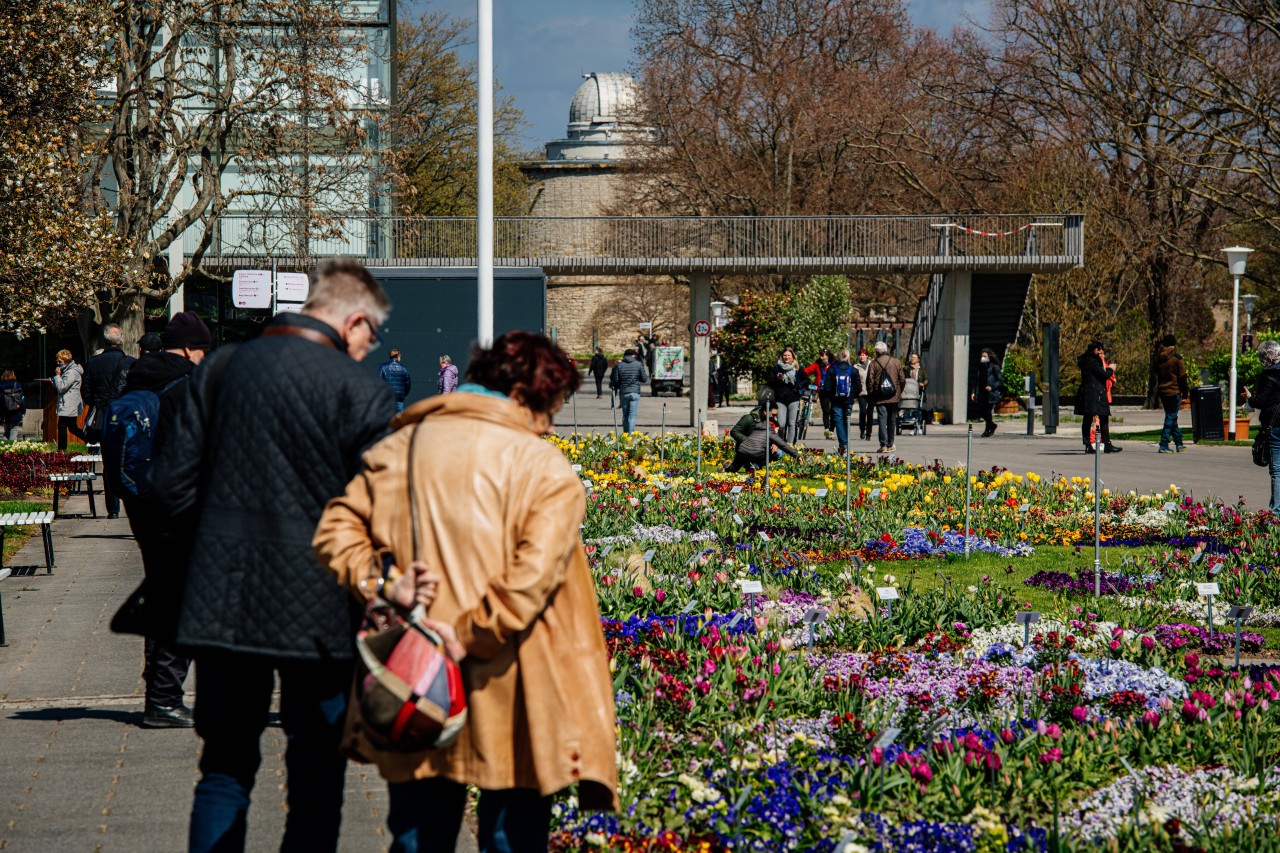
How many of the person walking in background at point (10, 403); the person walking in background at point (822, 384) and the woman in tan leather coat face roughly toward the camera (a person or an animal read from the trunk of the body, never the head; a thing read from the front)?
1

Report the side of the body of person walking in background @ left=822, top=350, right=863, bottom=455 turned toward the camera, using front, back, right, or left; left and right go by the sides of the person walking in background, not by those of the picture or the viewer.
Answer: back

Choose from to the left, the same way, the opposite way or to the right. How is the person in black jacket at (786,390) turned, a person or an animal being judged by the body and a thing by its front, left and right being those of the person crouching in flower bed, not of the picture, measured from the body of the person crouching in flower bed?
to the right

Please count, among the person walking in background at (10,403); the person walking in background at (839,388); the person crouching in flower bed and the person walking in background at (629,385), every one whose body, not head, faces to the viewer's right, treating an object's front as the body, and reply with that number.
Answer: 1

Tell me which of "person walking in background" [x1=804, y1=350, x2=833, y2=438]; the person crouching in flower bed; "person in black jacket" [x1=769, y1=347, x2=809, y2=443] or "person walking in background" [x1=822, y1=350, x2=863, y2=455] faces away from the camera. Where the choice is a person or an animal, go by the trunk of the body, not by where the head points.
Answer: "person walking in background" [x1=822, y1=350, x2=863, y2=455]

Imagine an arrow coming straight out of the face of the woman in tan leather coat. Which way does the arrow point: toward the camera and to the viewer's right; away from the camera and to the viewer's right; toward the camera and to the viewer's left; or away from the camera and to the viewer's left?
away from the camera and to the viewer's right

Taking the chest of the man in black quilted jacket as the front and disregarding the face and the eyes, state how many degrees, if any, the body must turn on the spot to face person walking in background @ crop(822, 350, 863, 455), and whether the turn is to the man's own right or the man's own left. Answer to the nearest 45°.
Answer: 0° — they already face them

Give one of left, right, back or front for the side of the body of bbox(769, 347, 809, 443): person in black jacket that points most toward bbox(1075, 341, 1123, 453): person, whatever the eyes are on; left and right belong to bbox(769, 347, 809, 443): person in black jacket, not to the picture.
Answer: left

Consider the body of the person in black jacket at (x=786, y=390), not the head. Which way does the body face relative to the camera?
toward the camera

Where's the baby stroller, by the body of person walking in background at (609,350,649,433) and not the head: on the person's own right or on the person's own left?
on the person's own right

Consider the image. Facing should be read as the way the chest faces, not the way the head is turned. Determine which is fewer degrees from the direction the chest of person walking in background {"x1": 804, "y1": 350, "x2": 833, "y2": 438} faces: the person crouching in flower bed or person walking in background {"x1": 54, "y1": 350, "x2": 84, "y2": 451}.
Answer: the person crouching in flower bed

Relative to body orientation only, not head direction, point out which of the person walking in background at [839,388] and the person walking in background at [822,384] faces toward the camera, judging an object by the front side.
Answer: the person walking in background at [822,384]

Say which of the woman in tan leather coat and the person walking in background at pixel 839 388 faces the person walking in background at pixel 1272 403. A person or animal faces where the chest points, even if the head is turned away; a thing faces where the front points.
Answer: the woman in tan leather coat

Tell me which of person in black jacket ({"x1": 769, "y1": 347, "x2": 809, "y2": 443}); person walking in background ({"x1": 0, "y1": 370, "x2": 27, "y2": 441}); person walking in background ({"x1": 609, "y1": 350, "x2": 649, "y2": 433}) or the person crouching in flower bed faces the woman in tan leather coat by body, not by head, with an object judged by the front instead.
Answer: person in black jacket ({"x1": 769, "y1": 347, "x2": 809, "y2": 443})

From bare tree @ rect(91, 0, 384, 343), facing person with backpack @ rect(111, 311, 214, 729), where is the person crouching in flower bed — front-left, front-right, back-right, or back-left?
front-left
